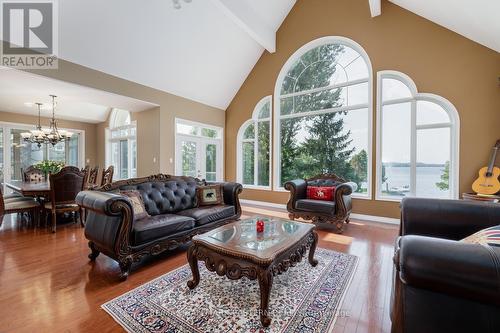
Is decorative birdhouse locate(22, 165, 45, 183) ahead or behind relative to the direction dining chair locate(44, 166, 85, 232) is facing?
ahead

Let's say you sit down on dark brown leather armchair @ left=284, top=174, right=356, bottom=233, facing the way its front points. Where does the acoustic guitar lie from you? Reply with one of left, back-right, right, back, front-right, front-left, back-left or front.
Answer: back-left

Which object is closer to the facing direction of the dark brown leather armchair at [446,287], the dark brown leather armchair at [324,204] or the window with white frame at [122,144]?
the window with white frame

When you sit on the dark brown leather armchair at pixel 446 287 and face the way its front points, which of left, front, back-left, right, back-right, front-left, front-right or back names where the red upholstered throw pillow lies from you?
front-right

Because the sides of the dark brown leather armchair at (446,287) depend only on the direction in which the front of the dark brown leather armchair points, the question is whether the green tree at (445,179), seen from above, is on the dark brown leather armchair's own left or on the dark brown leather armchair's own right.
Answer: on the dark brown leather armchair's own right

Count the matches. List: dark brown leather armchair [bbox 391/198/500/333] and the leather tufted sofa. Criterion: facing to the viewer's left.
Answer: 1

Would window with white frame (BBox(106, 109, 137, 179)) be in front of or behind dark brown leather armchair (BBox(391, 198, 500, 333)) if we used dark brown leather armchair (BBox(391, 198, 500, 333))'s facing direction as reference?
in front

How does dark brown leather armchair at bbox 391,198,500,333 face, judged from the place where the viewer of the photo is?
facing to the left of the viewer

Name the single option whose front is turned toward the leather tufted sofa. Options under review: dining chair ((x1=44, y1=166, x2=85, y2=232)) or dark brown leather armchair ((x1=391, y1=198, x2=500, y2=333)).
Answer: the dark brown leather armchair

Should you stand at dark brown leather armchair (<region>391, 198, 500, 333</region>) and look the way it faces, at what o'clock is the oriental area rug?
The oriental area rug is roughly at 12 o'clock from the dark brown leather armchair.

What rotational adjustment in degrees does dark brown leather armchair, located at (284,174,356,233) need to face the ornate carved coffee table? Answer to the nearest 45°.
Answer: approximately 45° to its left

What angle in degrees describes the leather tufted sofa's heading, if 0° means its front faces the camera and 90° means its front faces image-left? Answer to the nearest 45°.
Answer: approximately 315°

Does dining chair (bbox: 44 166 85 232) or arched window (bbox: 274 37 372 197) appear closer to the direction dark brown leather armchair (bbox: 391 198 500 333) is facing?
the dining chair

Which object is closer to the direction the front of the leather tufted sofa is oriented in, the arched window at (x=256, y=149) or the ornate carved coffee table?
the ornate carved coffee table

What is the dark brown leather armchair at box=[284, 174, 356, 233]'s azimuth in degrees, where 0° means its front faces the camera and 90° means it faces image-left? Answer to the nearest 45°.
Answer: approximately 45°

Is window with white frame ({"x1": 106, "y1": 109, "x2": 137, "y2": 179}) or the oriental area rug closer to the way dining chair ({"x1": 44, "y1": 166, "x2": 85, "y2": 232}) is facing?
the window with white frame

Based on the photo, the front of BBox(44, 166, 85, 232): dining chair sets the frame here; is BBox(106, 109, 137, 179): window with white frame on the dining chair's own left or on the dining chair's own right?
on the dining chair's own right

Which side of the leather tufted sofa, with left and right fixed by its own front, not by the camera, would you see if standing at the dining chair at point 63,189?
back
